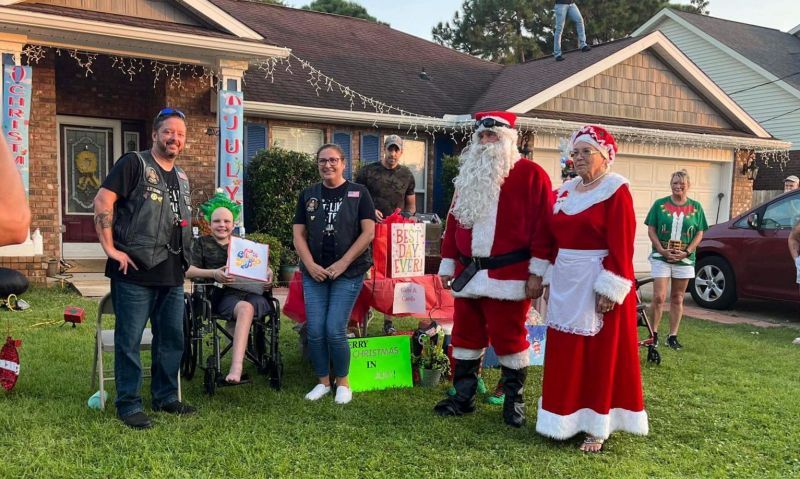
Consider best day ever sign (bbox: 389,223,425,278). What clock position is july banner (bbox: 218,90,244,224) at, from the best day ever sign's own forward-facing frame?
The july banner is roughly at 5 o'clock from the best day ever sign.

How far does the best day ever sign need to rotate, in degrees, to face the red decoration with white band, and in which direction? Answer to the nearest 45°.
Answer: approximately 45° to its right

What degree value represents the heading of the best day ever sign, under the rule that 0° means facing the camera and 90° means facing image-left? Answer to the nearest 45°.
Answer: approximately 0°

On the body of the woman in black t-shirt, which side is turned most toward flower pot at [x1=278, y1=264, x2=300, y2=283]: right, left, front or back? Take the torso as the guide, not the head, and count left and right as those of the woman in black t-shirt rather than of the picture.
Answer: back

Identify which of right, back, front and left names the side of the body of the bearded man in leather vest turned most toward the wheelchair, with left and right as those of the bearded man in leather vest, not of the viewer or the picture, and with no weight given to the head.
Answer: left

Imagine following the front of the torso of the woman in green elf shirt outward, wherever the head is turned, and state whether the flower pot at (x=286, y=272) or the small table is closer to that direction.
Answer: the small table

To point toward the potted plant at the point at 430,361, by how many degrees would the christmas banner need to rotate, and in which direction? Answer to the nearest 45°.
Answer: approximately 45° to its left

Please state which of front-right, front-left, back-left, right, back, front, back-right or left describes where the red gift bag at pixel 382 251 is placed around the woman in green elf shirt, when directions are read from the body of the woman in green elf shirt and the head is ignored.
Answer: front-right

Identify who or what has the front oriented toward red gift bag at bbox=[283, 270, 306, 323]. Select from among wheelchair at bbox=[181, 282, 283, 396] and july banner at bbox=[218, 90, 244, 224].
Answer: the july banner

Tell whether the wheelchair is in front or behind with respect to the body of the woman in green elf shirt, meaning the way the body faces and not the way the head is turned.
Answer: in front
